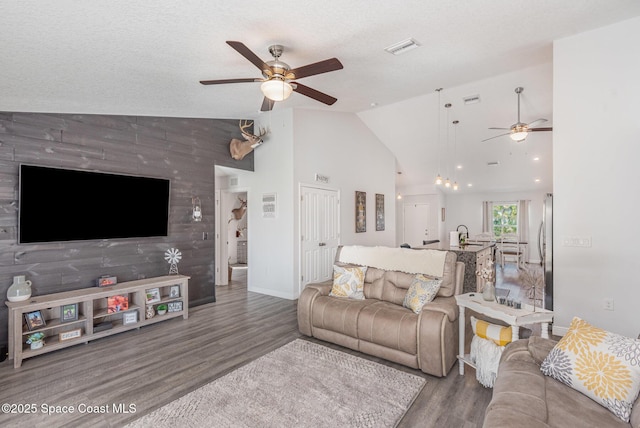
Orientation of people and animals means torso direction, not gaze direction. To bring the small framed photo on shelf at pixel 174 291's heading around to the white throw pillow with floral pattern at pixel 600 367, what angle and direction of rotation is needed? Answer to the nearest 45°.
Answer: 0° — it already faces it

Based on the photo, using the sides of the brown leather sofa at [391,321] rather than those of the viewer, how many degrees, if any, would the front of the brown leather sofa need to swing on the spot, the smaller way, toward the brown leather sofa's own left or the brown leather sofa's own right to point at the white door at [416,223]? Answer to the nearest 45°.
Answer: approximately 135° to the brown leather sofa's own right

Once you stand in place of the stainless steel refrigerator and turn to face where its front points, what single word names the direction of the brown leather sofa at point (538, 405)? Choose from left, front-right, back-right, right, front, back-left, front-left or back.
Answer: left

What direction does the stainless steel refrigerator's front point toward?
to the viewer's left

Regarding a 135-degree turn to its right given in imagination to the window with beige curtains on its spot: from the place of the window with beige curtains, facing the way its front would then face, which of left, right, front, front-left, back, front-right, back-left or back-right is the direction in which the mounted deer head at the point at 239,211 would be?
left

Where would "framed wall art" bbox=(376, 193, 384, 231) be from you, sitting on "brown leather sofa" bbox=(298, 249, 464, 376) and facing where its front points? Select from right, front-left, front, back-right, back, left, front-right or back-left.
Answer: back-right

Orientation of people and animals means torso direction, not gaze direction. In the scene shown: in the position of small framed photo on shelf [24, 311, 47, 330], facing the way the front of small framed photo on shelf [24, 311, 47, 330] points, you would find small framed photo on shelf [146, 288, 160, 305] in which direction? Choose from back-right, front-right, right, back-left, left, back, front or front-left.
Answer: front-left

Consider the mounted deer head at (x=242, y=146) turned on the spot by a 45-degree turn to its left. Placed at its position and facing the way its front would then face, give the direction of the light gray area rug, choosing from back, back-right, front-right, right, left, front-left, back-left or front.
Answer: right

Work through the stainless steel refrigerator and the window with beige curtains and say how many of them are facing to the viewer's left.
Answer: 1

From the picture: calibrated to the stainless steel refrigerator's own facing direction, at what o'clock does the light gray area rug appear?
The light gray area rug is roughly at 10 o'clock from the stainless steel refrigerator.

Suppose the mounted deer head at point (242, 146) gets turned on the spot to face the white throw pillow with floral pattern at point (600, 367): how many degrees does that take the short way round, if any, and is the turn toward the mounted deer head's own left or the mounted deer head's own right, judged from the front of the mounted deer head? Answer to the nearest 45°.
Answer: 0° — it already faces it

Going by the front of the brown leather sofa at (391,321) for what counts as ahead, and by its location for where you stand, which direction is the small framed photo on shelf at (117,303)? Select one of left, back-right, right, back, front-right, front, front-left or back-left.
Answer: front-right
